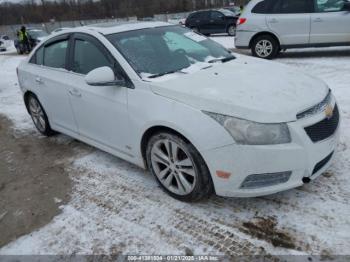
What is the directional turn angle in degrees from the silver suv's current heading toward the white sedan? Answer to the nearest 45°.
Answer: approximately 90° to its right

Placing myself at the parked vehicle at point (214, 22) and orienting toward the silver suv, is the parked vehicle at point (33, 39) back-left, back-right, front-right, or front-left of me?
back-right

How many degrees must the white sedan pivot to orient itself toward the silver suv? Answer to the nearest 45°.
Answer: approximately 90° to its left

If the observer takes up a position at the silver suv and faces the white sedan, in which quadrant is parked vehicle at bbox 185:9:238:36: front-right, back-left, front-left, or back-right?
back-right

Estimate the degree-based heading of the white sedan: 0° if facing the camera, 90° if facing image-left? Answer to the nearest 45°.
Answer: approximately 315°

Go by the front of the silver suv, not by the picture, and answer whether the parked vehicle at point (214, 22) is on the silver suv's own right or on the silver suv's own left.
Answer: on the silver suv's own left

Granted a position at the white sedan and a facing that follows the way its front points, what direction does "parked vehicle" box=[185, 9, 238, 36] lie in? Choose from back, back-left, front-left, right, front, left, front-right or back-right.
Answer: back-left

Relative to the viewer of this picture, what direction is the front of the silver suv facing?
facing to the right of the viewer

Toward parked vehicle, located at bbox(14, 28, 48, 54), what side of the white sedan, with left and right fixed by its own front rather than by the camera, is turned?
back

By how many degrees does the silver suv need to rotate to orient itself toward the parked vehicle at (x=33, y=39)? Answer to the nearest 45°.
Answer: approximately 135° to its left
